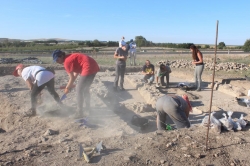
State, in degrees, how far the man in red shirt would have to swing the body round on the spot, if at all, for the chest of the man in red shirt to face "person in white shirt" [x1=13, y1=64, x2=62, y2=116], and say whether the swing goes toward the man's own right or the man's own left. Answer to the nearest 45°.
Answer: approximately 45° to the man's own right

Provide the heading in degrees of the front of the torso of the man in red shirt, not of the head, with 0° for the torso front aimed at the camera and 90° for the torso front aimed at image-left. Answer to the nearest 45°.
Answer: approximately 90°

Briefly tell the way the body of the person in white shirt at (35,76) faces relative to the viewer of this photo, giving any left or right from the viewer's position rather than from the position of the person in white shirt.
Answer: facing to the left of the viewer

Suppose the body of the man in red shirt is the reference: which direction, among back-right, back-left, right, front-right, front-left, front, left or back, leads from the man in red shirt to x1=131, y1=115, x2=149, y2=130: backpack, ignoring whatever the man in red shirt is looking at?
back

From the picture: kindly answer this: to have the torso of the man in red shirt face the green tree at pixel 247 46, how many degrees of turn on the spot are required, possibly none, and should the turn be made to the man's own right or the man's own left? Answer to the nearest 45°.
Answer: approximately 135° to the man's own right

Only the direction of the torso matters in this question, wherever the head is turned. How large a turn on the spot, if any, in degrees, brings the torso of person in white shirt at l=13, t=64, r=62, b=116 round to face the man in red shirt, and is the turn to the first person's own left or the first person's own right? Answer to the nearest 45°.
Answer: approximately 135° to the first person's own left
